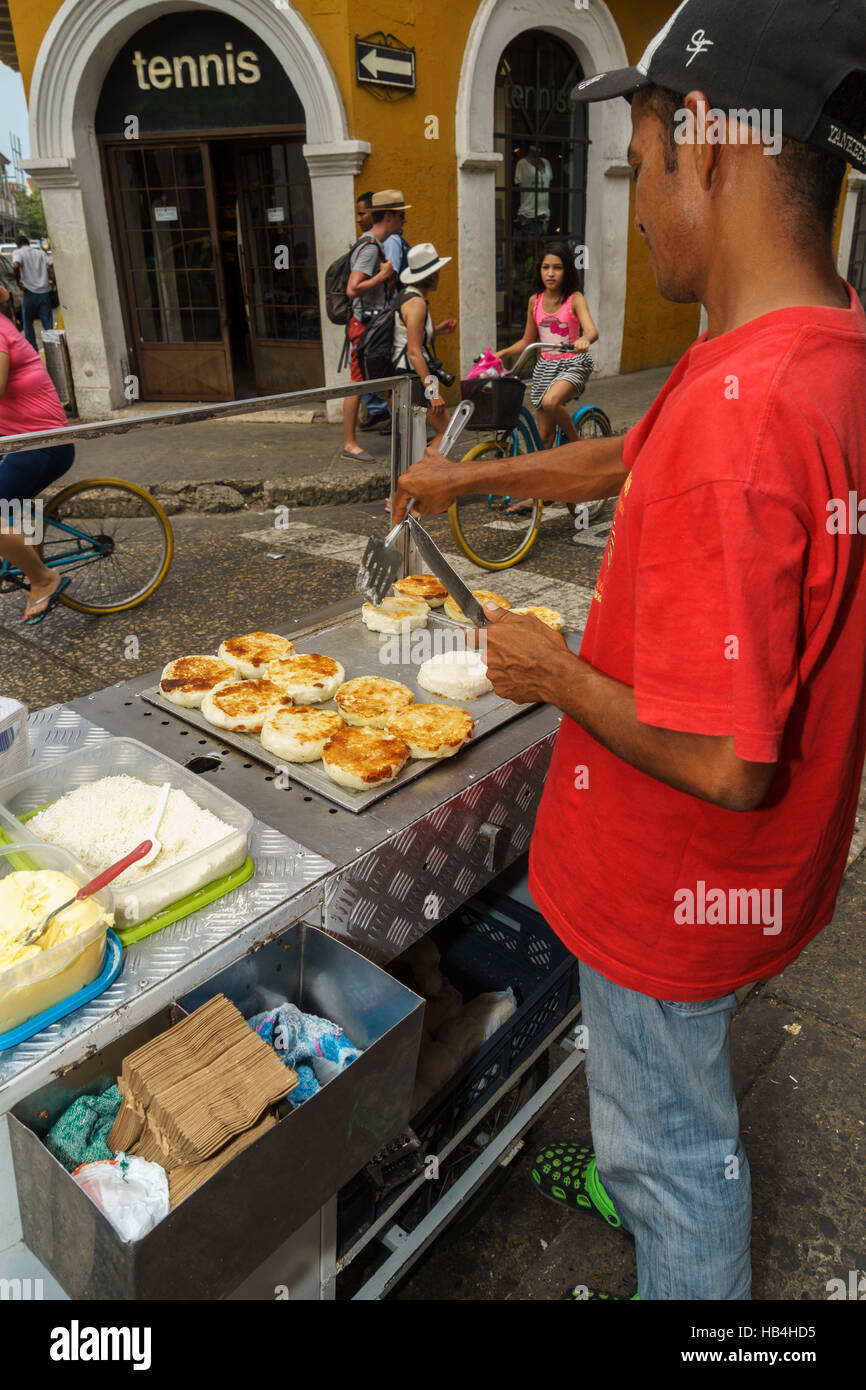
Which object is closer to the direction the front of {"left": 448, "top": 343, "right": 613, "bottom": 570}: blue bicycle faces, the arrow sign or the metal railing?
the metal railing

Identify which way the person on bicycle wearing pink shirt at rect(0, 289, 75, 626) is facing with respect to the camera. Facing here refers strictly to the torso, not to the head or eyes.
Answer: to the viewer's left

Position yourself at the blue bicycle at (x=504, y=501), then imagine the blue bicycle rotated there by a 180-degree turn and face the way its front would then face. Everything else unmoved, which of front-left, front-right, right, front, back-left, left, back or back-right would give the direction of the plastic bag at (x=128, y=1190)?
back-right

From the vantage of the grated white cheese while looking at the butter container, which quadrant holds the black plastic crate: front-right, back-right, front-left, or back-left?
back-left

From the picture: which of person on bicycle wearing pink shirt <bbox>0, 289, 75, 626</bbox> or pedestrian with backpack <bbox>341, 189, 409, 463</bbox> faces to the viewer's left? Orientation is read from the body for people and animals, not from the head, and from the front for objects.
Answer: the person on bicycle wearing pink shirt

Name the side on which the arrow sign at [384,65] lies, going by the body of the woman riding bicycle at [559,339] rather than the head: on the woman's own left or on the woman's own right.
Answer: on the woman's own right

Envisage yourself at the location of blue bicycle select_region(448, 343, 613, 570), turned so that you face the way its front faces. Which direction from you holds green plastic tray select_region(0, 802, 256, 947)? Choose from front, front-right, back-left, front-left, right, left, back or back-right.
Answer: front-left

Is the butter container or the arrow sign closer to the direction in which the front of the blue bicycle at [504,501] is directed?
the butter container

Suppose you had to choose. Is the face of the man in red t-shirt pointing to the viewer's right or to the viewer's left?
to the viewer's left

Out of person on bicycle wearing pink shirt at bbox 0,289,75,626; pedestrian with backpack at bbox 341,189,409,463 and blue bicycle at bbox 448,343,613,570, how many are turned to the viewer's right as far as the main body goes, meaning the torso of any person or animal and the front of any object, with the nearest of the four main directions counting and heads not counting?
1
